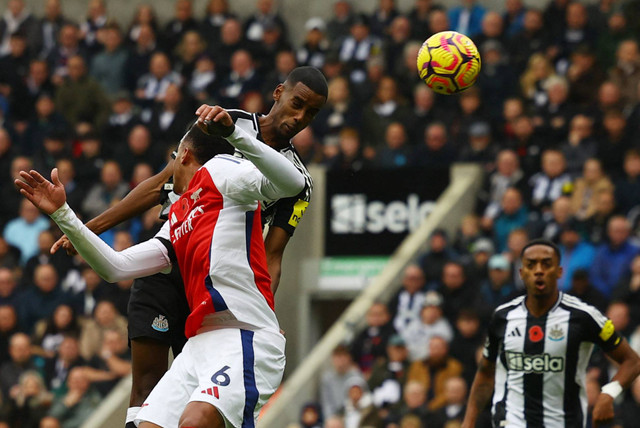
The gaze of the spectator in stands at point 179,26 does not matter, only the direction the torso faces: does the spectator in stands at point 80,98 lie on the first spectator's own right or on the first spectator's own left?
on the first spectator's own right

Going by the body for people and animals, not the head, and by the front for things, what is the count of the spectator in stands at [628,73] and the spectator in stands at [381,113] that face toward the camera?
2

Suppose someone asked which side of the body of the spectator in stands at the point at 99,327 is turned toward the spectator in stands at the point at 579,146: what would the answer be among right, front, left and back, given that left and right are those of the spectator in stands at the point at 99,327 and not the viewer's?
left

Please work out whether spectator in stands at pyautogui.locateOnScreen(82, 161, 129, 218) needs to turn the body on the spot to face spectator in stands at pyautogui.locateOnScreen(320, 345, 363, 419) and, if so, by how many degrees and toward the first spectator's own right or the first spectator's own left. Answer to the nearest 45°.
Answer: approximately 45° to the first spectator's own left

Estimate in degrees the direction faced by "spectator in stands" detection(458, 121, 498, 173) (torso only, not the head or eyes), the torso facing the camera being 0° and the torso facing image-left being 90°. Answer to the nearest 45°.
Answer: approximately 0°

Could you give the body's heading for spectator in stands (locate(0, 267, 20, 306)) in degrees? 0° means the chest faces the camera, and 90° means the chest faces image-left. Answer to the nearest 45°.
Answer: approximately 0°
